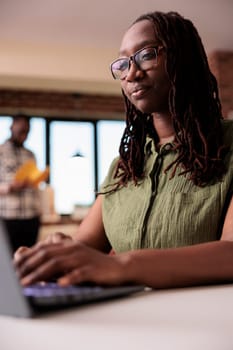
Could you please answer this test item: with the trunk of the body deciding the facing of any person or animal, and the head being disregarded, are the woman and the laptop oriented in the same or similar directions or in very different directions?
very different directions

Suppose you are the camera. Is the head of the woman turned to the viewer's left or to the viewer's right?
to the viewer's left

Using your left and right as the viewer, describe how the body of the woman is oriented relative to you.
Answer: facing the viewer and to the left of the viewer

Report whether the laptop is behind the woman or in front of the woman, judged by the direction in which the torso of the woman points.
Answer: in front

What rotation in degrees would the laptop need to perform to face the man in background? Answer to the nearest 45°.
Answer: approximately 45° to its left

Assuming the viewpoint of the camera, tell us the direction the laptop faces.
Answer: facing away from the viewer and to the right of the viewer
